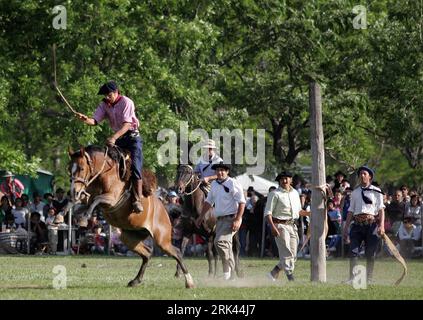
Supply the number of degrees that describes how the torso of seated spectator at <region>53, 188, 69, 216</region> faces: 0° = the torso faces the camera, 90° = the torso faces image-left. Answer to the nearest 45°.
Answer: approximately 0°

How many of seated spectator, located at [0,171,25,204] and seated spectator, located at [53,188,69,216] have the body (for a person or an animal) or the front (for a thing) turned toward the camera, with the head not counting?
2

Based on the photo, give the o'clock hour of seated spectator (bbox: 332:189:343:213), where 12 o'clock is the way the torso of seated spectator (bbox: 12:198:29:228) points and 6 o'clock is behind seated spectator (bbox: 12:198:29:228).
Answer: seated spectator (bbox: 332:189:343:213) is roughly at 10 o'clock from seated spectator (bbox: 12:198:29:228).

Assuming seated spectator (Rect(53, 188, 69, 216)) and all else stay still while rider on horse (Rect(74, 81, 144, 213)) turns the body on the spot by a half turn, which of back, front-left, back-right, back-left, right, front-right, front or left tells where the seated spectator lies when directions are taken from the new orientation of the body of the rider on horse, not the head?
front-left

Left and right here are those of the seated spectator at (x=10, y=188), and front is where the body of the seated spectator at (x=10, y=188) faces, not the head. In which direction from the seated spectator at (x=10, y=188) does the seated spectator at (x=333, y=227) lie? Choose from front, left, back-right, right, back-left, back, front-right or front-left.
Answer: front-left

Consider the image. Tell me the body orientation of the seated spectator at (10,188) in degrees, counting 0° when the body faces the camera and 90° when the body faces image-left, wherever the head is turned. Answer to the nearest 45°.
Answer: approximately 0°

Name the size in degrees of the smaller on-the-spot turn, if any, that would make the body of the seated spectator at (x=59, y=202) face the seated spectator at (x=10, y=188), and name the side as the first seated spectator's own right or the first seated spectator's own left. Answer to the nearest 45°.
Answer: approximately 135° to the first seated spectator's own right

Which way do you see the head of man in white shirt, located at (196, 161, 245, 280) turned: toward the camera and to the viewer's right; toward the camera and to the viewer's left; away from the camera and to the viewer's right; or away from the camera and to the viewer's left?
toward the camera and to the viewer's left

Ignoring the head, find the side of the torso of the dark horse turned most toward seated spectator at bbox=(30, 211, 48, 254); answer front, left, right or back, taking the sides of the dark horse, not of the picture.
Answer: right
